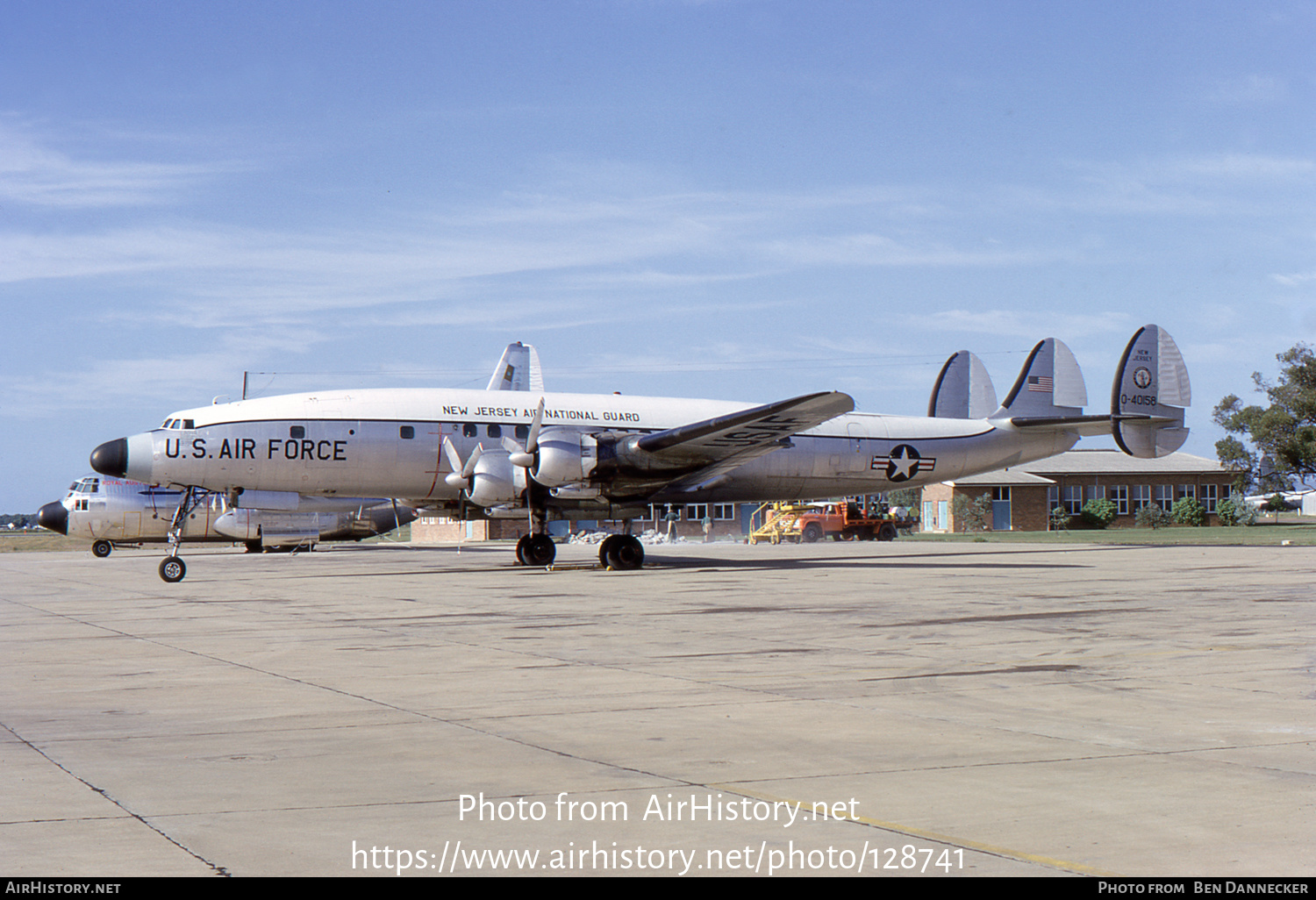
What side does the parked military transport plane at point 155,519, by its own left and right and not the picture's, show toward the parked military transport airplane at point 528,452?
left

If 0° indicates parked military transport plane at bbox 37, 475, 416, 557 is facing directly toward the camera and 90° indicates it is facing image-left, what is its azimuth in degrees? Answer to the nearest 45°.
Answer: approximately 90°
